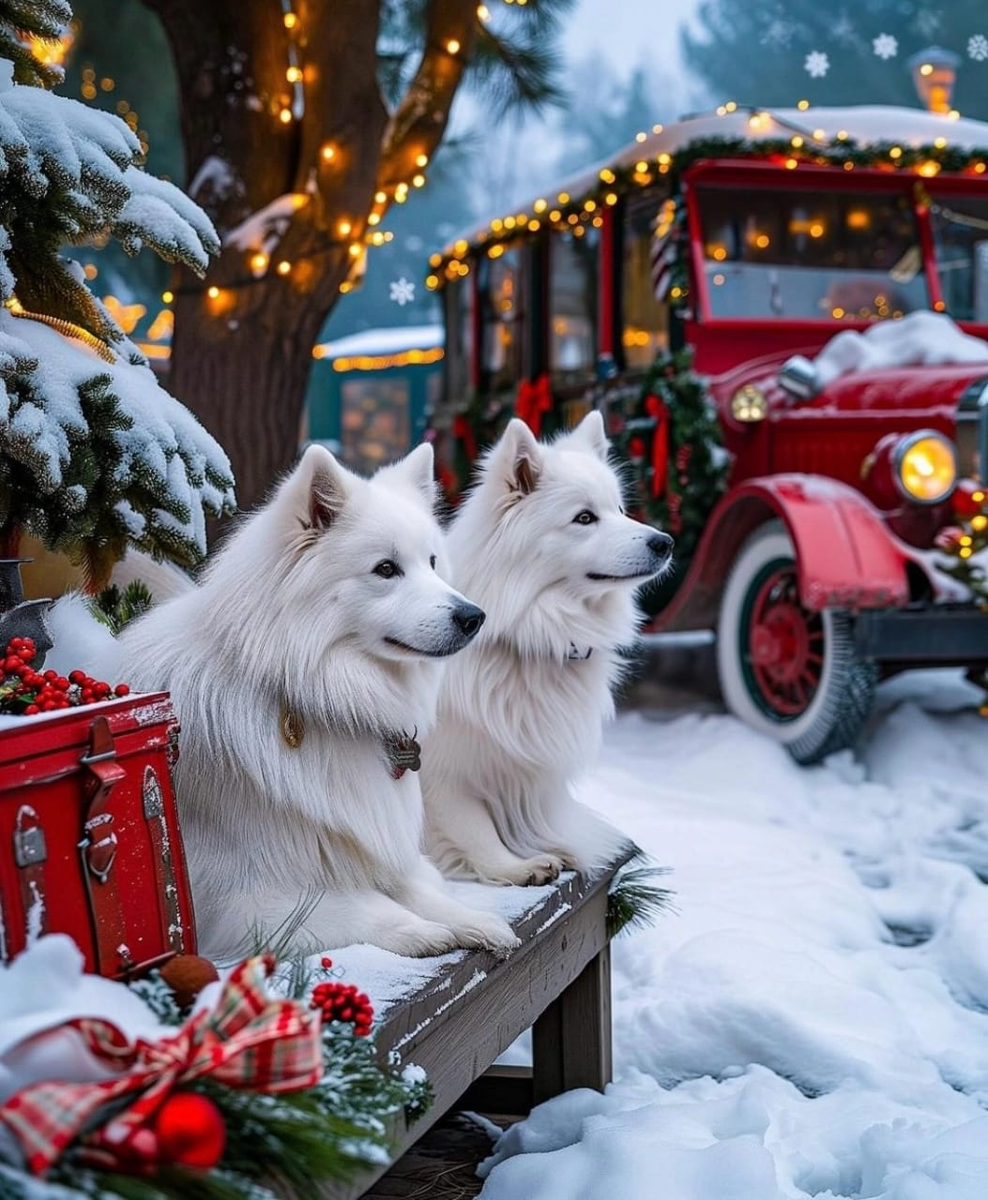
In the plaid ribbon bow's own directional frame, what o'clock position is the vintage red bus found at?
The vintage red bus is roughly at 7 o'clock from the plaid ribbon bow.

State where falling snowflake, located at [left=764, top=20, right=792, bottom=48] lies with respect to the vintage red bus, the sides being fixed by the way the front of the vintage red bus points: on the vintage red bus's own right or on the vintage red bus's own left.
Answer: on the vintage red bus's own left

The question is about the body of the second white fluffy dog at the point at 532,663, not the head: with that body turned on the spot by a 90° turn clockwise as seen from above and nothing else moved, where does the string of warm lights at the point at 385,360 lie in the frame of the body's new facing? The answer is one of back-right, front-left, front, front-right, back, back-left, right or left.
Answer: back-right

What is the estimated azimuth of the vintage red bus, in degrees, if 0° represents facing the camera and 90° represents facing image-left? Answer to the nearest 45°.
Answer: approximately 315°

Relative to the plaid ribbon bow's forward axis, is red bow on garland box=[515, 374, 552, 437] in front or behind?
behind

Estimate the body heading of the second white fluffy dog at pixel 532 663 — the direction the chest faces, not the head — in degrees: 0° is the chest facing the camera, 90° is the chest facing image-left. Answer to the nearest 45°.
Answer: approximately 315°

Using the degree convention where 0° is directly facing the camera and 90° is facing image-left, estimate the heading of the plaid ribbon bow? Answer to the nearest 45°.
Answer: approximately 0°

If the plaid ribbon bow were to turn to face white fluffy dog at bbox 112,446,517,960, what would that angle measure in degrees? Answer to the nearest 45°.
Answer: approximately 180°
